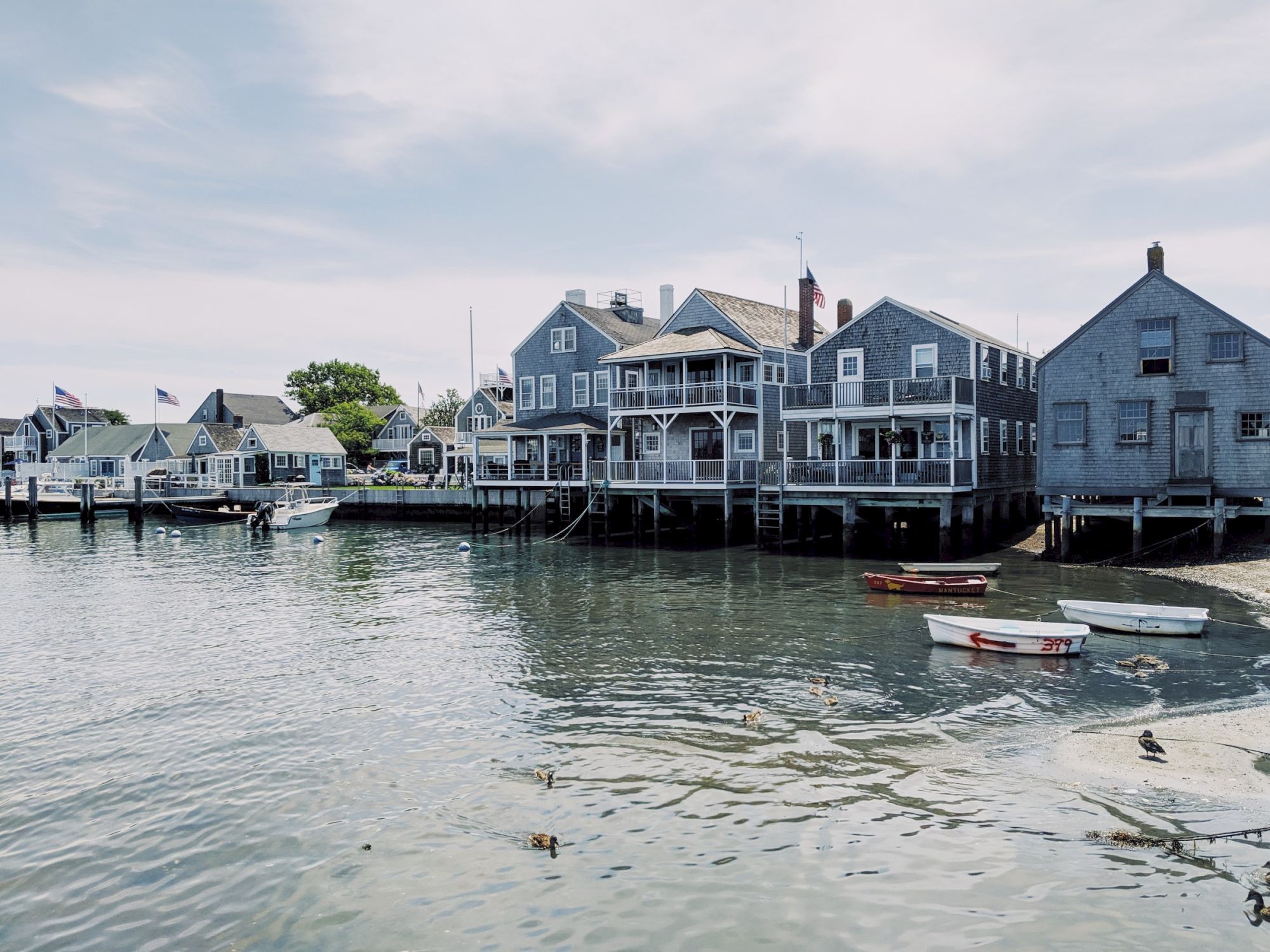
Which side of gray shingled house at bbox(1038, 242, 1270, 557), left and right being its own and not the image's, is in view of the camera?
front

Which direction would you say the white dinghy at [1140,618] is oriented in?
to the viewer's left

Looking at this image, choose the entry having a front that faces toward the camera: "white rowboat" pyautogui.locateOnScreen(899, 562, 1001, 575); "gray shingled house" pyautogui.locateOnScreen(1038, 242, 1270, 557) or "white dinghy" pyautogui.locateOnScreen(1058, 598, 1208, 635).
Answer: the gray shingled house

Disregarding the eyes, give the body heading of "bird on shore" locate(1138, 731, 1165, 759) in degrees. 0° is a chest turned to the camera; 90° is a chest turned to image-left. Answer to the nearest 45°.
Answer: approximately 90°

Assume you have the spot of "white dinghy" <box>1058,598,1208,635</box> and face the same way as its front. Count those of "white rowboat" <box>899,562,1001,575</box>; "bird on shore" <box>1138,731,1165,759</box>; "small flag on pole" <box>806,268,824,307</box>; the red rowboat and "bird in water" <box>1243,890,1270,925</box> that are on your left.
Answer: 2

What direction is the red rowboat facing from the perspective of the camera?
to the viewer's left

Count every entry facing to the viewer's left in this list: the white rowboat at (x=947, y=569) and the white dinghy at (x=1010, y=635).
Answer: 2

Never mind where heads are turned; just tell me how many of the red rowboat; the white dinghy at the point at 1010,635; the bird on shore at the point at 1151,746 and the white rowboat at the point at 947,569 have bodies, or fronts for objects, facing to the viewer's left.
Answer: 4

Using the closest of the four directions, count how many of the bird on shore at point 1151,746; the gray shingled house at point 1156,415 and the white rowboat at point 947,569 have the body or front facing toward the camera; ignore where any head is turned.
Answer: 1

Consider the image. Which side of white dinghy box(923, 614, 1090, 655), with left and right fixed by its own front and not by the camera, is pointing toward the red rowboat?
right

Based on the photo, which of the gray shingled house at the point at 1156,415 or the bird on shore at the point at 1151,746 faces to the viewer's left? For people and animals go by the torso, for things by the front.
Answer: the bird on shore

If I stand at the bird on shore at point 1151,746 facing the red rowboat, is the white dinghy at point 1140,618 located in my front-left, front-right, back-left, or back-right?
front-right

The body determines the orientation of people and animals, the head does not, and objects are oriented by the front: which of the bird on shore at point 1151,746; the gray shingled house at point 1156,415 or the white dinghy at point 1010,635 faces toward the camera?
the gray shingled house

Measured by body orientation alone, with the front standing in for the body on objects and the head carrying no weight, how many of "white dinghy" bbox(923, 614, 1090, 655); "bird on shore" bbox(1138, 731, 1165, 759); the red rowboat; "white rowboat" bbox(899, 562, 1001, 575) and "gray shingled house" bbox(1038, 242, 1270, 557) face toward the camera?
1

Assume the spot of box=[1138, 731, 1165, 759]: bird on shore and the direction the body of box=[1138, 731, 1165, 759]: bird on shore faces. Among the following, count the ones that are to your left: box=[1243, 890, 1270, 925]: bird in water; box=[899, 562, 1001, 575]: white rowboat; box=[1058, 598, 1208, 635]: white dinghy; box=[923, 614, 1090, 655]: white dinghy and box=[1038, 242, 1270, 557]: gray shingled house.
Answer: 1

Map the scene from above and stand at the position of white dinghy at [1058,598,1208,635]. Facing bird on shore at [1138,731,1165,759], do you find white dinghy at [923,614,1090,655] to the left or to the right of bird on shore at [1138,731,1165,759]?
right

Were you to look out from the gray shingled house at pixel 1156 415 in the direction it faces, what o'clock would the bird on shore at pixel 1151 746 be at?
The bird on shore is roughly at 12 o'clock from the gray shingled house.

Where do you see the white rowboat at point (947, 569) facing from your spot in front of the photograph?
facing to the left of the viewer

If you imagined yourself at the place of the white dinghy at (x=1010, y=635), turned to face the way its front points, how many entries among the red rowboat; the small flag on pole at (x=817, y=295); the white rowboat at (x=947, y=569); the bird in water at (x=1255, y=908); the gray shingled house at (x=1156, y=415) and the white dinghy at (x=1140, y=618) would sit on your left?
1

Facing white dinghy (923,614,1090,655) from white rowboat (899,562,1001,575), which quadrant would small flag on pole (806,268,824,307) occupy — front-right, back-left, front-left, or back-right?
back-right
